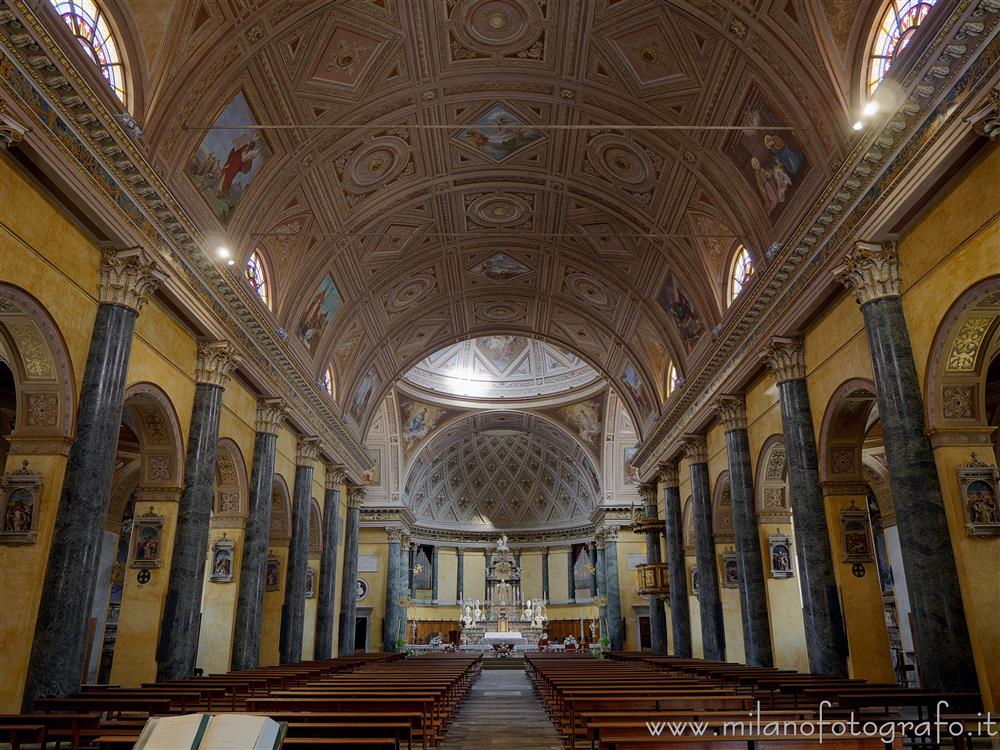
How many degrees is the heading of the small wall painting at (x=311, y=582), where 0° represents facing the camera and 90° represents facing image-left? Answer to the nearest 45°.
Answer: approximately 315°

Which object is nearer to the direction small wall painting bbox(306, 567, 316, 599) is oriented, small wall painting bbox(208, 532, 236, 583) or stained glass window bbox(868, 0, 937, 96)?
the stained glass window

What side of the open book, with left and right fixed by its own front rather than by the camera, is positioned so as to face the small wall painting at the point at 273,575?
back

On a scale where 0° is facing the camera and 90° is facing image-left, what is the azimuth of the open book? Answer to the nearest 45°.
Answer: approximately 0°

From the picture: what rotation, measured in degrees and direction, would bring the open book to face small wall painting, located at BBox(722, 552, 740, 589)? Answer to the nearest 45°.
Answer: approximately 135° to its left

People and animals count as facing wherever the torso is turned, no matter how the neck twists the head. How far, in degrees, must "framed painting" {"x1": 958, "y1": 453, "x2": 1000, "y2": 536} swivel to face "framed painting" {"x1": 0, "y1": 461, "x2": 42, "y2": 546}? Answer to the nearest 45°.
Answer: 0° — it already faces it

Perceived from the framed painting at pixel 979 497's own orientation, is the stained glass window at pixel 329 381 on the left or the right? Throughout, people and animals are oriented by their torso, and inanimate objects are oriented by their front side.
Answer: on its right

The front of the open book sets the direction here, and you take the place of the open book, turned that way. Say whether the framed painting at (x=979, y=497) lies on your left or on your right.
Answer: on your left

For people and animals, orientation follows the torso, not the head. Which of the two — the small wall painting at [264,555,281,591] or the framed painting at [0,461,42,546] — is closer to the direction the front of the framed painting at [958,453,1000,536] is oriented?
the framed painting

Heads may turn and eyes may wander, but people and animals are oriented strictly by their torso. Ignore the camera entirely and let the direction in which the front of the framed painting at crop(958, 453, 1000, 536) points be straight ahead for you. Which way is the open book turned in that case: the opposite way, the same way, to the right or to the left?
to the left
